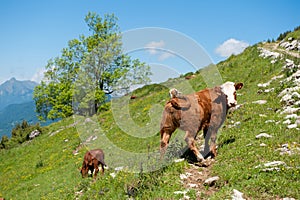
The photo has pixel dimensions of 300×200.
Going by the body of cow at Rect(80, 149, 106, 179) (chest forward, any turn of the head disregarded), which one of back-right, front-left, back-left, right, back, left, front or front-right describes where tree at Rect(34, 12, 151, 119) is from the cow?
back-right

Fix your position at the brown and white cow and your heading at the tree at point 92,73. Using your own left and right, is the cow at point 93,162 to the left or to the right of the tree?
left

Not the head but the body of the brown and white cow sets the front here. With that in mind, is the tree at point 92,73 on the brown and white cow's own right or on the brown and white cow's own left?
on the brown and white cow's own left

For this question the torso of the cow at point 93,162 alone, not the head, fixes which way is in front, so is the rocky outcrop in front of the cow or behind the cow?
behind

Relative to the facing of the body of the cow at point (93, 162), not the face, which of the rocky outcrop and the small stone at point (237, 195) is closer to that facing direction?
the small stone

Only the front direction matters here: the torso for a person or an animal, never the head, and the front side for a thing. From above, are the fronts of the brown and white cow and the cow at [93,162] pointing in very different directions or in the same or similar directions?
very different directions

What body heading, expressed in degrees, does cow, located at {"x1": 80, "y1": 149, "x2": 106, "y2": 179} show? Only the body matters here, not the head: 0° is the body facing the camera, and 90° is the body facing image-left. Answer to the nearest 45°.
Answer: approximately 45°

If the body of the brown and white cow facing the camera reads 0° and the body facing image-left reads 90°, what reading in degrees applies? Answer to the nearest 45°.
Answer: approximately 225°
